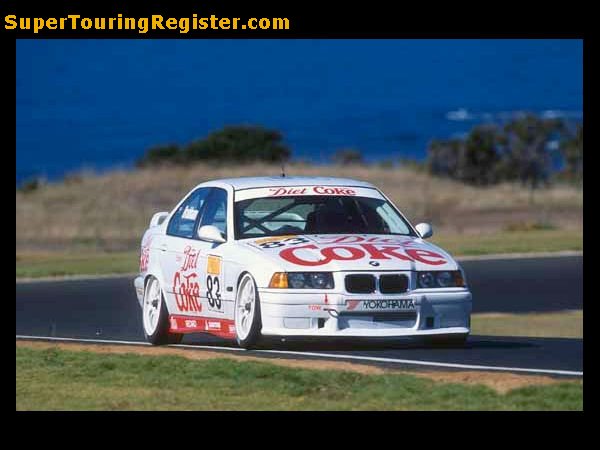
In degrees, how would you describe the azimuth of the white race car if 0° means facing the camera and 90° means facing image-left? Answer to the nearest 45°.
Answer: approximately 315°
